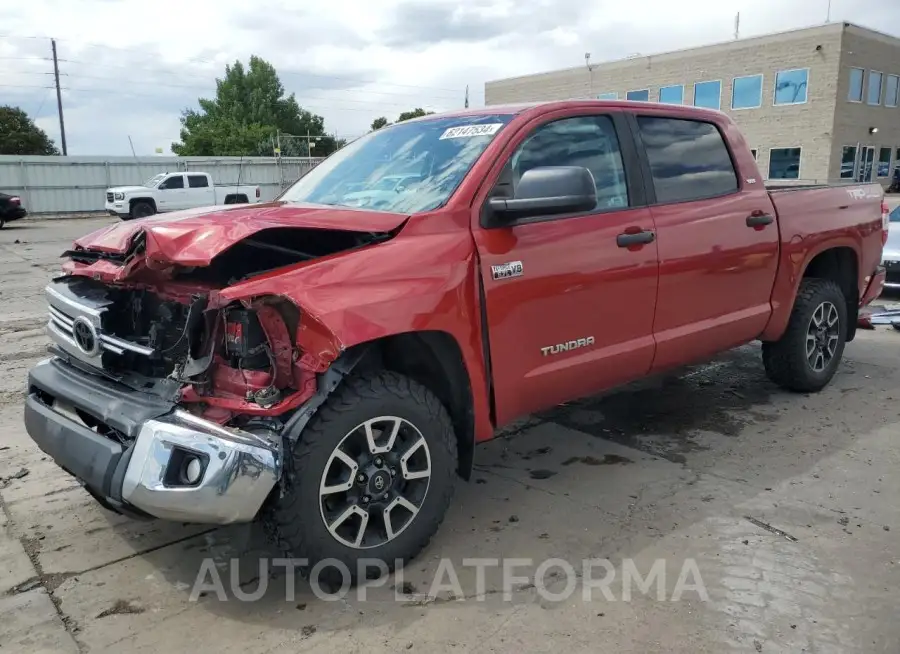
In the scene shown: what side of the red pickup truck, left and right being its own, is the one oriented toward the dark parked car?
right

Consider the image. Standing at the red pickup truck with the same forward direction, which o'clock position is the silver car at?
The silver car is roughly at 6 o'clock from the red pickup truck.

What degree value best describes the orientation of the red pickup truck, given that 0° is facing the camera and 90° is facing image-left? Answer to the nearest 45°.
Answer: approximately 45°

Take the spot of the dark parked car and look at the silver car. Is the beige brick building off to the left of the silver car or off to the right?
left

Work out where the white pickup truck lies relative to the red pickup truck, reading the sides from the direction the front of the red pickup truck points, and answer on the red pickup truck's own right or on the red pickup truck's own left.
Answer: on the red pickup truck's own right

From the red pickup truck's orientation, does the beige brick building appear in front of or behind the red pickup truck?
behind
